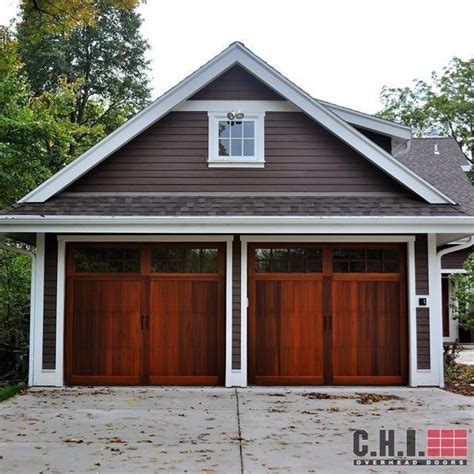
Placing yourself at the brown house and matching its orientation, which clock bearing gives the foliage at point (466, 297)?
The foliage is roughly at 8 o'clock from the brown house.

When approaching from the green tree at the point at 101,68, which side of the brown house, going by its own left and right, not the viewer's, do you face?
back

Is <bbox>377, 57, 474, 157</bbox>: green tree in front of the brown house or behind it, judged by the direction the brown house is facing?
behind

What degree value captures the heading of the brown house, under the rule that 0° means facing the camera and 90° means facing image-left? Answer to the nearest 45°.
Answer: approximately 0°
